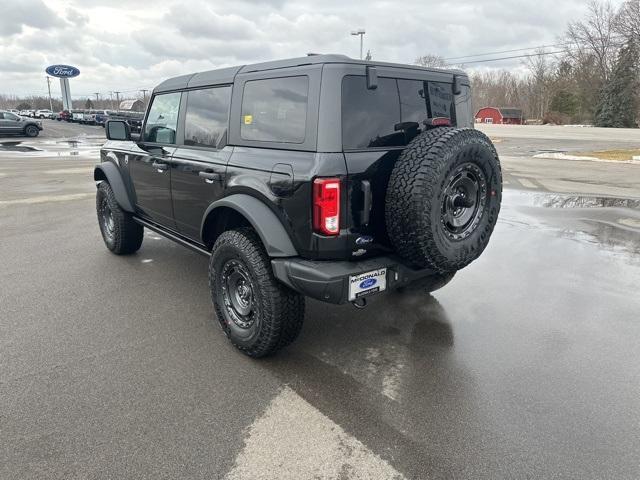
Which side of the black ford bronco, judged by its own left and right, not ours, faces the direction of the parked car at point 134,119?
front

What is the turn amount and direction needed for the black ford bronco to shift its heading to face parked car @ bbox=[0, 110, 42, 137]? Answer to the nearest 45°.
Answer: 0° — it already faces it

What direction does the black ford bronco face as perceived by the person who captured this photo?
facing away from the viewer and to the left of the viewer

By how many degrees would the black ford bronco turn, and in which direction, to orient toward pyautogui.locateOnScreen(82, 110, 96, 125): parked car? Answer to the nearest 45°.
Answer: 0° — it already faces it
